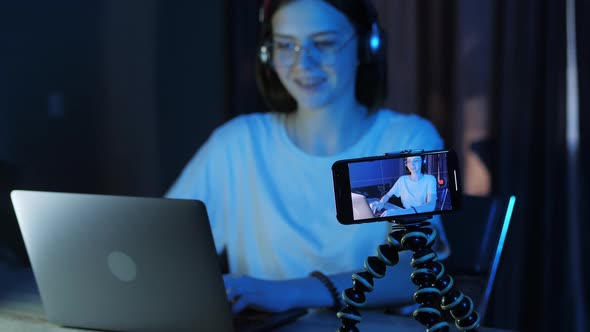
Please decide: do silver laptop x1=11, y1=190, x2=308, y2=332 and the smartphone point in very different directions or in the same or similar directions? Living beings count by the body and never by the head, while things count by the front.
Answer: very different directions

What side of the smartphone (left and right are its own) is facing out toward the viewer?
front

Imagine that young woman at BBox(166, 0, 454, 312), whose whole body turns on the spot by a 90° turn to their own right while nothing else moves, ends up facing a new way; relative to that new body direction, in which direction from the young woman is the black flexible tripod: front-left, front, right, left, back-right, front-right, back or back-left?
left

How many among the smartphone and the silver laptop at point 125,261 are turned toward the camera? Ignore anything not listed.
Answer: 1

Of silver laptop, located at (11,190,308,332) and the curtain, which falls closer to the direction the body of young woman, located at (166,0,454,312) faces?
the silver laptop

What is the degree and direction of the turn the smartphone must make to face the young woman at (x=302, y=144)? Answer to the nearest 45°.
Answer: approximately 180°

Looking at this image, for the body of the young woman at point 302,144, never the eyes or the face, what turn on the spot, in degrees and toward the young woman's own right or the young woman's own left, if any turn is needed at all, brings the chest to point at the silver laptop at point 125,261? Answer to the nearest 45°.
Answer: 0° — they already face it

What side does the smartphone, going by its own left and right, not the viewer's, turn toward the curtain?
back

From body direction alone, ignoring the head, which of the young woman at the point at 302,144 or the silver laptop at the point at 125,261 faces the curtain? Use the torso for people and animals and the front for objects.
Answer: the silver laptop

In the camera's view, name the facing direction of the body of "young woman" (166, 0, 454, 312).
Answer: toward the camera

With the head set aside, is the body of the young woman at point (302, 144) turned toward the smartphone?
yes

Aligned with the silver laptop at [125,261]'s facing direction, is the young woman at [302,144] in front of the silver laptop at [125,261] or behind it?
in front

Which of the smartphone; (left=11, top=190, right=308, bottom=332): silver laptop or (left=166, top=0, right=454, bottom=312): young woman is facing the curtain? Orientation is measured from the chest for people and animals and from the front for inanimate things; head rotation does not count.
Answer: the silver laptop

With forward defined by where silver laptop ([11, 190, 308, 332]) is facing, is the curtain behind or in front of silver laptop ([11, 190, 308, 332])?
in front

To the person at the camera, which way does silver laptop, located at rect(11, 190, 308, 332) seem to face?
facing away from the viewer and to the right of the viewer
